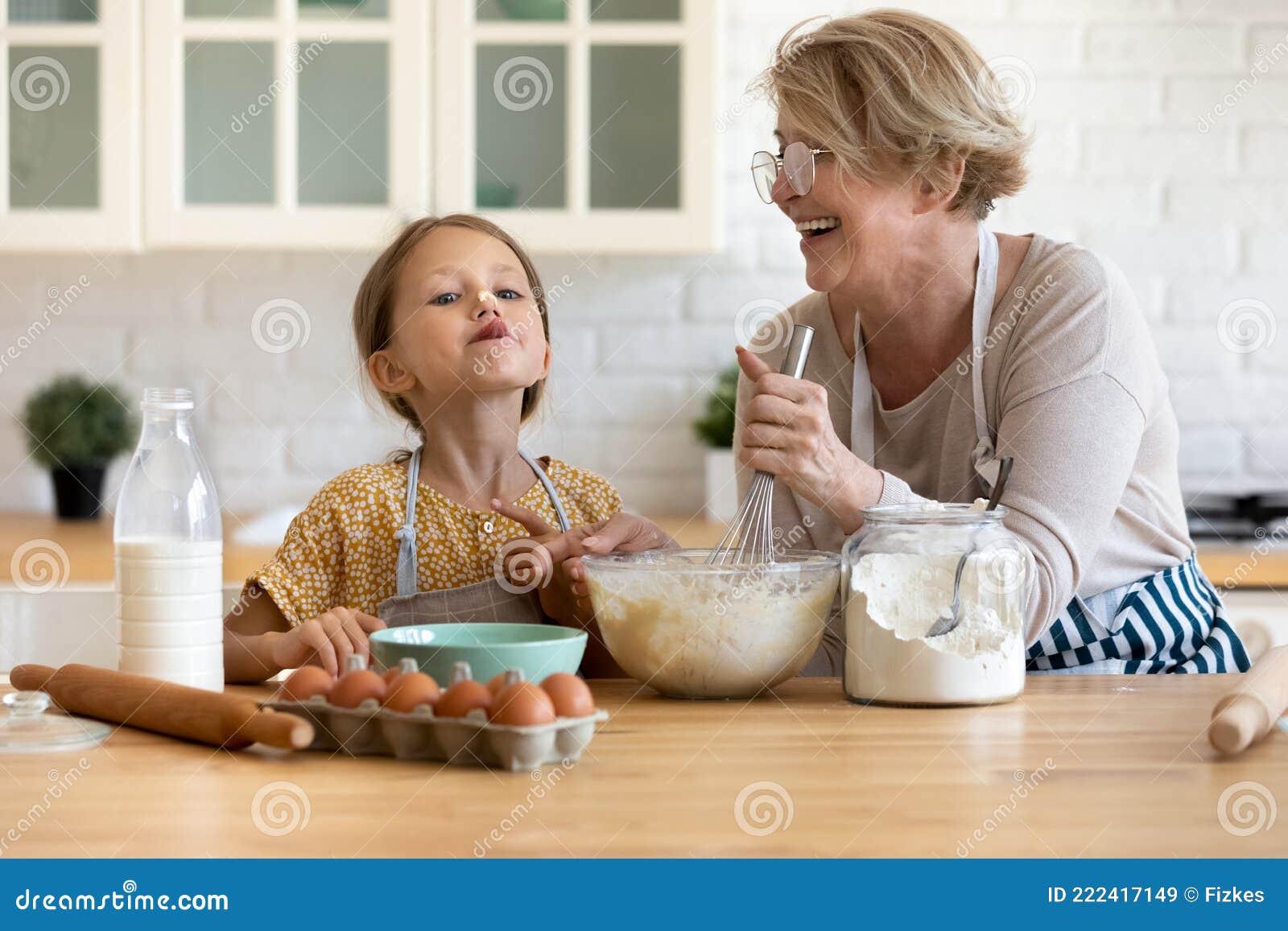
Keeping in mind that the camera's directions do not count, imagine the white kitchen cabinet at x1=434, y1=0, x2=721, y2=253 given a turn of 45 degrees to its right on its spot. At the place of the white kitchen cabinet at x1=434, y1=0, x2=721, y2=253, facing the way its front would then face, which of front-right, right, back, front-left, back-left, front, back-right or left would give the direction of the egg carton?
front-left

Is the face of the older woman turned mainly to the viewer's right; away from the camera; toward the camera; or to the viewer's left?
to the viewer's left

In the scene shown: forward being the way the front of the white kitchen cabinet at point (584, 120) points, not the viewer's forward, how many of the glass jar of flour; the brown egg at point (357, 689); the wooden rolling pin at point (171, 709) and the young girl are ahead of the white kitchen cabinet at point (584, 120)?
4

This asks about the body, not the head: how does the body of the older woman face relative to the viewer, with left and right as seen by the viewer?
facing the viewer and to the left of the viewer

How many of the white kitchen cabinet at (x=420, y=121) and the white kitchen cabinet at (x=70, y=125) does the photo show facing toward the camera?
2

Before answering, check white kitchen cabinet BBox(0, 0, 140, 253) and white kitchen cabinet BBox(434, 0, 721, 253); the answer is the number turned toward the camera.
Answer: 2

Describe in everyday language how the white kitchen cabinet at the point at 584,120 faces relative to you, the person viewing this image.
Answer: facing the viewer

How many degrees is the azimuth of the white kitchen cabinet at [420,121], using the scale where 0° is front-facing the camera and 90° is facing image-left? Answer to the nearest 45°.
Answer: approximately 0°

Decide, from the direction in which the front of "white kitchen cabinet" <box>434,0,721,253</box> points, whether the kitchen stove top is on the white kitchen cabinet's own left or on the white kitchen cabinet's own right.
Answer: on the white kitchen cabinet's own left

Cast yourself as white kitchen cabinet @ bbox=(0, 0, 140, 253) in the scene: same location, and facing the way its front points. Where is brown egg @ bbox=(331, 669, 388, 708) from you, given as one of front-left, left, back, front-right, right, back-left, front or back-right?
front

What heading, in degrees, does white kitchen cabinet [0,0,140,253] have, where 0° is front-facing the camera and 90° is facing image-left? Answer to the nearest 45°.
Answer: approximately 0°
